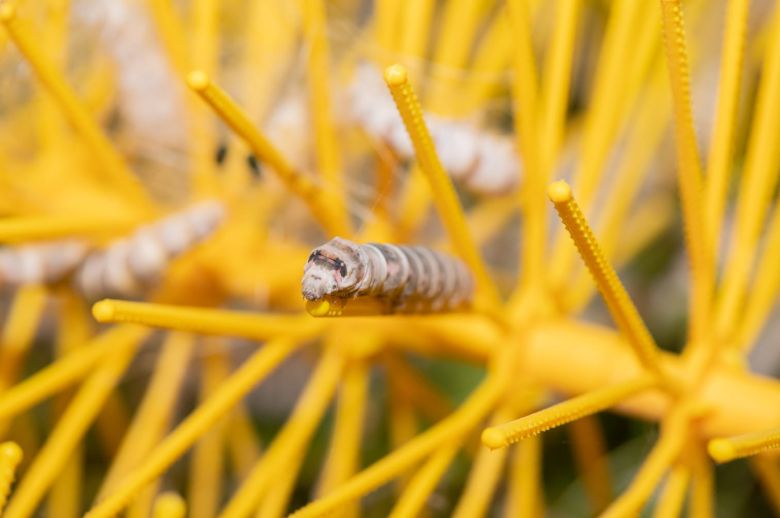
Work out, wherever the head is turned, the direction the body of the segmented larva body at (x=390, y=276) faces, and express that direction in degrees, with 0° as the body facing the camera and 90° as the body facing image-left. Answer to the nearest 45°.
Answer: approximately 45°
